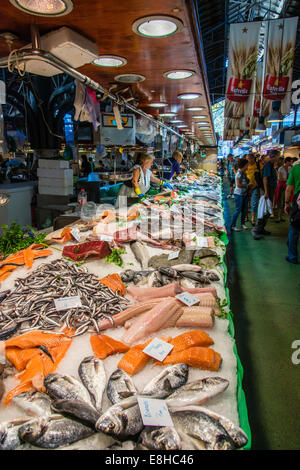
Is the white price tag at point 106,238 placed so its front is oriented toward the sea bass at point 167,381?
yes

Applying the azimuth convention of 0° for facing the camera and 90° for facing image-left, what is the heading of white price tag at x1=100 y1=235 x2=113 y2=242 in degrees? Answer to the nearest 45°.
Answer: approximately 0°

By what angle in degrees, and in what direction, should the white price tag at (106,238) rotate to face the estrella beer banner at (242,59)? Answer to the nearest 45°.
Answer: approximately 135° to its left

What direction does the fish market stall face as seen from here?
to the viewer's right

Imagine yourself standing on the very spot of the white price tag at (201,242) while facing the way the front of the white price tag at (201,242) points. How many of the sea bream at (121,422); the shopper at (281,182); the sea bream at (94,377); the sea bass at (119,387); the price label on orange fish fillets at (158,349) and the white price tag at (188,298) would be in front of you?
5

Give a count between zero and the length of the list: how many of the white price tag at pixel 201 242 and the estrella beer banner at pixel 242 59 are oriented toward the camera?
2

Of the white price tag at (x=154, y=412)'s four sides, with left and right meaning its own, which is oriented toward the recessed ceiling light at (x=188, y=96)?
back

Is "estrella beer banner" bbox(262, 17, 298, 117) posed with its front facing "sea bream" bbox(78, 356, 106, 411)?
yes
